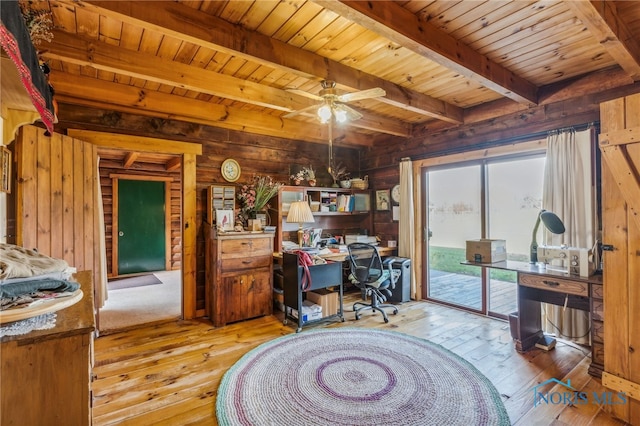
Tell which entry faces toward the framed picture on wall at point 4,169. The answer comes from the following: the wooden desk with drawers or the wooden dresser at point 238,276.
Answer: the wooden desk with drawers

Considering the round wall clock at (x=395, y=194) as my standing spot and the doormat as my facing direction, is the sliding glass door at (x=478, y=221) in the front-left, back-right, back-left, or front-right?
back-left

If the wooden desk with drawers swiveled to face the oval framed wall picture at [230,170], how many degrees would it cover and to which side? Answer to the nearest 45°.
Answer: approximately 45° to its right

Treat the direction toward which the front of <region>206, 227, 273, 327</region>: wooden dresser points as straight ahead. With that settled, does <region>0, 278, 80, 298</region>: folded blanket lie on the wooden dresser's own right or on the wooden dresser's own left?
on the wooden dresser's own right

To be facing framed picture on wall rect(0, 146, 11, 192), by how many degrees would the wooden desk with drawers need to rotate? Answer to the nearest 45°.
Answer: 0° — it already faces it

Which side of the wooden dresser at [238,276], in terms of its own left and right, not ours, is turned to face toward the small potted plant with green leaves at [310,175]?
left

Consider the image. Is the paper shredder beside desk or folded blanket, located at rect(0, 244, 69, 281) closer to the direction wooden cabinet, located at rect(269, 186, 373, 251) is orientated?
the paper shredder beside desk

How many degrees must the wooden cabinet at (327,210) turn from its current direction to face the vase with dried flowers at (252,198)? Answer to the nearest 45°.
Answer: approximately 90° to its right

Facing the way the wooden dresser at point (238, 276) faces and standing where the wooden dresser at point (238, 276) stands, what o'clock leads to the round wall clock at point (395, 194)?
The round wall clock is roughly at 10 o'clock from the wooden dresser.

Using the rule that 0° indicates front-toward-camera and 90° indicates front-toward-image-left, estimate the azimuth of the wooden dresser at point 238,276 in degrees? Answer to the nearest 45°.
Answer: approximately 315°
